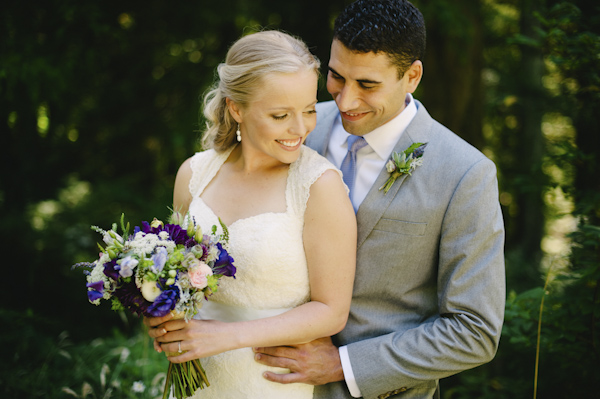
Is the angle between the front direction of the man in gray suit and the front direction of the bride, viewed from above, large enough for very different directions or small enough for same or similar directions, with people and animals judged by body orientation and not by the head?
same or similar directions

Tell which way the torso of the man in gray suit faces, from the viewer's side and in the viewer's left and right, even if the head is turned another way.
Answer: facing the viewer and to the left of the viewer

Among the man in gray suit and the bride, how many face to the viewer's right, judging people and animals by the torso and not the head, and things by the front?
0

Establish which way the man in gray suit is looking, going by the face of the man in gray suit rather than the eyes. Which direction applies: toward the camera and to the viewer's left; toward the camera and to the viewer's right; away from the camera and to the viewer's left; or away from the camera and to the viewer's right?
toward the camera and to the viewer's left
